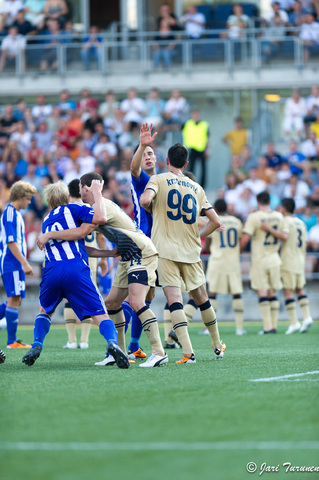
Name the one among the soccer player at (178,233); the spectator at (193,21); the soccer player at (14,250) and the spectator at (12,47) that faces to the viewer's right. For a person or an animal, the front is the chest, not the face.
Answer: the soccer player at (14,250)

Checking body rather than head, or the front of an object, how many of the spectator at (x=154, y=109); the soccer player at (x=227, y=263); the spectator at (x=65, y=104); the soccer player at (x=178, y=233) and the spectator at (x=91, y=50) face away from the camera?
2

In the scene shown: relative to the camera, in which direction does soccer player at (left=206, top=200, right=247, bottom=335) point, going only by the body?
away from the camera

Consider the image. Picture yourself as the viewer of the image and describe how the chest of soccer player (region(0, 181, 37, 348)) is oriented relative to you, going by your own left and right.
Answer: facing to the right of the viewer

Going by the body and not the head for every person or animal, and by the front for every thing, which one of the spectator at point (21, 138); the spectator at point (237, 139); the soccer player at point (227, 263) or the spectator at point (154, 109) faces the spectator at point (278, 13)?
the soccer player

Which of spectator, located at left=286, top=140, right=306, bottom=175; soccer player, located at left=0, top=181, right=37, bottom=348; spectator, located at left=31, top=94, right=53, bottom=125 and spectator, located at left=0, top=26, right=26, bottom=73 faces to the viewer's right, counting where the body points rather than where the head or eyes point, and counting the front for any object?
the soccer player

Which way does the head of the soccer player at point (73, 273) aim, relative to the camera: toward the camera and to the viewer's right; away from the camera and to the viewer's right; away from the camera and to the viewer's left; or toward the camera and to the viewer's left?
away from the camera and to the viewer's right

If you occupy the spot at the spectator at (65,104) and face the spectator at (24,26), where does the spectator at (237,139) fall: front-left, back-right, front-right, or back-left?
back-right

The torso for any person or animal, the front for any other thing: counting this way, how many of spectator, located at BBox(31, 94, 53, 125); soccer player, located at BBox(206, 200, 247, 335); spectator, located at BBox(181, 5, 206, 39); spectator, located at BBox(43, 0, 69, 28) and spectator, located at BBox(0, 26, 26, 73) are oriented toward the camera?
4

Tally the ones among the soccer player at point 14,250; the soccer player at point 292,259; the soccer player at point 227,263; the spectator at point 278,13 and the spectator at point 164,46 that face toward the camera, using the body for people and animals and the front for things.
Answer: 2
